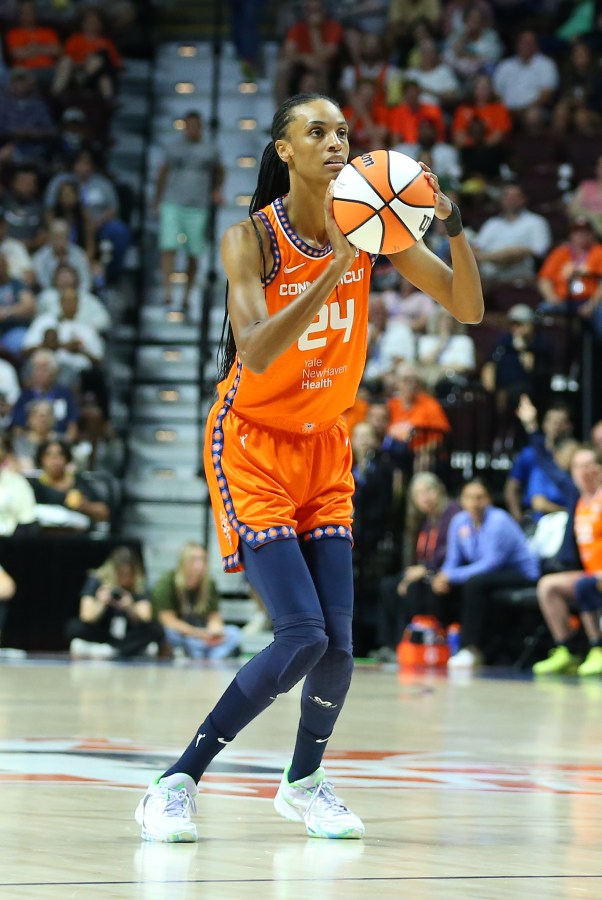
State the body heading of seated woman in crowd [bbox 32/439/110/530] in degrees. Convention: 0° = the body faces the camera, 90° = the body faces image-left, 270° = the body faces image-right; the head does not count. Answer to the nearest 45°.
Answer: approximately 0°

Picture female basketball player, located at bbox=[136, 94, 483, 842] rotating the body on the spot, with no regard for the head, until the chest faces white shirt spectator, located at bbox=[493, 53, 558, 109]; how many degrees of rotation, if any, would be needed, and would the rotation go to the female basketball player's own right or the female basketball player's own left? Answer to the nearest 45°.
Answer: approximately 135° to the female basketball player's own left

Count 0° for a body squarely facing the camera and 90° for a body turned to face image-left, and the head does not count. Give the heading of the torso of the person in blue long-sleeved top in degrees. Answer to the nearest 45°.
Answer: approximately 45°

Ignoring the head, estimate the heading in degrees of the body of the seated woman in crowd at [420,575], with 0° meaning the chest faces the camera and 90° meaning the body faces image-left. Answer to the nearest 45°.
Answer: approximately 45°

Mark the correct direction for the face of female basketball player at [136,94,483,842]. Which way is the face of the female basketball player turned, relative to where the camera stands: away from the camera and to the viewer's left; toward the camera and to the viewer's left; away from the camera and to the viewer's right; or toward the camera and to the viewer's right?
toward the camera and to the viewer's right

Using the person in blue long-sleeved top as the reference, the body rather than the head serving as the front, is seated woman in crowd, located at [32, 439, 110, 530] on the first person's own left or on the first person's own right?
on the first person's own right
